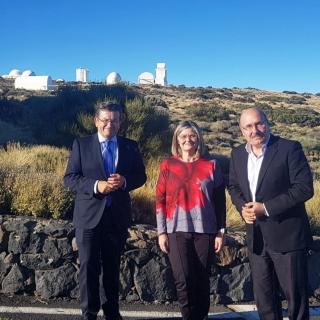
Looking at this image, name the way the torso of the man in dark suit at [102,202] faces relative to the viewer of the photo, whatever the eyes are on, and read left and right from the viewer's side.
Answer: facing the viewer

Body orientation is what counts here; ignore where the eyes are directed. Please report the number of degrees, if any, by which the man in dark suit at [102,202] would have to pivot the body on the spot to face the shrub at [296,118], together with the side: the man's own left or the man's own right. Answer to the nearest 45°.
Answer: approximately 135° to the man's own left

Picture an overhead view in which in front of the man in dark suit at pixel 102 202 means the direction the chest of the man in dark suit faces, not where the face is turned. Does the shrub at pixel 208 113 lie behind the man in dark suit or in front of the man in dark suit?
behind

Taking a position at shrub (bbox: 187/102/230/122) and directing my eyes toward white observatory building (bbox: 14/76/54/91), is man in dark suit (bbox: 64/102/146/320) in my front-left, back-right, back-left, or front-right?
back-left

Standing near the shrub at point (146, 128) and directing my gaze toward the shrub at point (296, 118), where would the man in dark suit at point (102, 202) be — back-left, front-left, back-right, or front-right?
back-right

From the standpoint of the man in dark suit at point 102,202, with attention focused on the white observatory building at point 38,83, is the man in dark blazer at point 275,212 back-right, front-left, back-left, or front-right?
back-right

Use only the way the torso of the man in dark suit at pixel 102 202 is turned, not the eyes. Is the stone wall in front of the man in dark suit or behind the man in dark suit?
behind

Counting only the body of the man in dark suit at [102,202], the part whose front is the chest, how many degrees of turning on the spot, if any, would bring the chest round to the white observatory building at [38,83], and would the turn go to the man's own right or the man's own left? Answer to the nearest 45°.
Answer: approximately 180°

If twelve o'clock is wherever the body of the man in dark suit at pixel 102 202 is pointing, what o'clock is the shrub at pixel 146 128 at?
The shrub is roughly at 6 o'clock from the man in dark suit.
